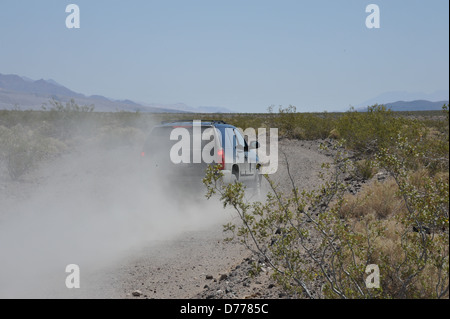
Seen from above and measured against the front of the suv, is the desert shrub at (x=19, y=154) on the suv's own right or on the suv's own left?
on the suv's own left

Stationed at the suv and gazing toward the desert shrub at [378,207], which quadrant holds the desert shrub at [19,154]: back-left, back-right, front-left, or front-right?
back-left

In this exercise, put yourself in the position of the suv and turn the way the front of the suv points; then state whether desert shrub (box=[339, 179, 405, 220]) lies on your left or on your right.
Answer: on your right

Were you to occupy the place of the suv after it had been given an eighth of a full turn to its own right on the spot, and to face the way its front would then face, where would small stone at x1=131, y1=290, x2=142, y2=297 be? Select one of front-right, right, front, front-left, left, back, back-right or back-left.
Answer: right

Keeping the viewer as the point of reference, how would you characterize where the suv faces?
facing away from the viewer and to the right of the viewer

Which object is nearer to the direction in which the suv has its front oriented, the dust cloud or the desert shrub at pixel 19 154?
the desert shrub

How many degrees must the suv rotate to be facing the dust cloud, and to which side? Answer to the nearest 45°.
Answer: approximately 135° to its left
